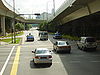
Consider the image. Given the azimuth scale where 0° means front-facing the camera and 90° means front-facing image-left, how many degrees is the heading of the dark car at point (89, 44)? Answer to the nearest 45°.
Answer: approximately 135°
